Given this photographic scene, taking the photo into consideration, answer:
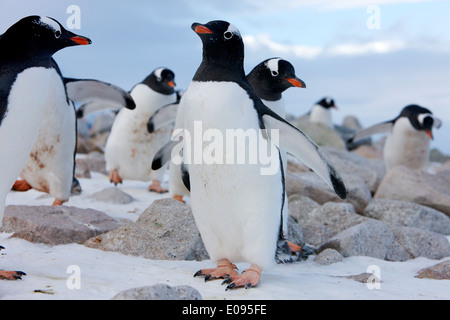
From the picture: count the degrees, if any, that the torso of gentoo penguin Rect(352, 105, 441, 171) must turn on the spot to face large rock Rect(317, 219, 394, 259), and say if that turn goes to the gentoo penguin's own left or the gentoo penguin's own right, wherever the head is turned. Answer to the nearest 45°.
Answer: approximately 45° to the gentoo penguin's own right

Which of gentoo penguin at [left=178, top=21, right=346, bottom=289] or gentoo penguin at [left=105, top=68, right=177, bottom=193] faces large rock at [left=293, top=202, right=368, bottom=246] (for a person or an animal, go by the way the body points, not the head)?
gentoo penguin at [left=105, top=68, right=177, bottom=193]

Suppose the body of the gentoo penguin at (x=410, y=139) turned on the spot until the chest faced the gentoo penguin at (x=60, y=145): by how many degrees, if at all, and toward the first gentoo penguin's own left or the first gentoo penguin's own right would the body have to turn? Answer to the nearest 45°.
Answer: approximately 90° to the first gentoo penguin's own right

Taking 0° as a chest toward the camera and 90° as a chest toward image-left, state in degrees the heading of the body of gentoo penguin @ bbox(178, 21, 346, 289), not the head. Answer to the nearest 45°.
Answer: approximately 45°
